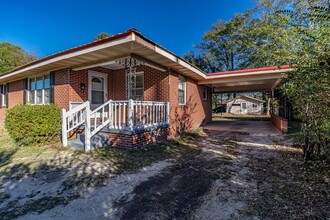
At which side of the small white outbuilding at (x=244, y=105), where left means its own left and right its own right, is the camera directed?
front

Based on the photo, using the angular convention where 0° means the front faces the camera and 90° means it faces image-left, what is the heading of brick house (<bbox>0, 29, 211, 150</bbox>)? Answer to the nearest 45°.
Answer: approximately 45°

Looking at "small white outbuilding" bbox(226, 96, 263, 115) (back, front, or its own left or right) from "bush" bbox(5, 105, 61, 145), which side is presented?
front

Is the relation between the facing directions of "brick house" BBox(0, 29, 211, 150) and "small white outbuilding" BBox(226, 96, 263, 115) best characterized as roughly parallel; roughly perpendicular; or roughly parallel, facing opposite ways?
roughly parallel

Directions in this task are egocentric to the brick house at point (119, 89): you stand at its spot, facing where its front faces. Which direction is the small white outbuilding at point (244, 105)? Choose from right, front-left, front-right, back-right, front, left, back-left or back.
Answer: back

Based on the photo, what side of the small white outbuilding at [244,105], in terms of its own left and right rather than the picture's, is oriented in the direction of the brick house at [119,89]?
front

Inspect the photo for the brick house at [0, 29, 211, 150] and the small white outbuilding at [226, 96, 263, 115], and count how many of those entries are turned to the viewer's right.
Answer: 0
